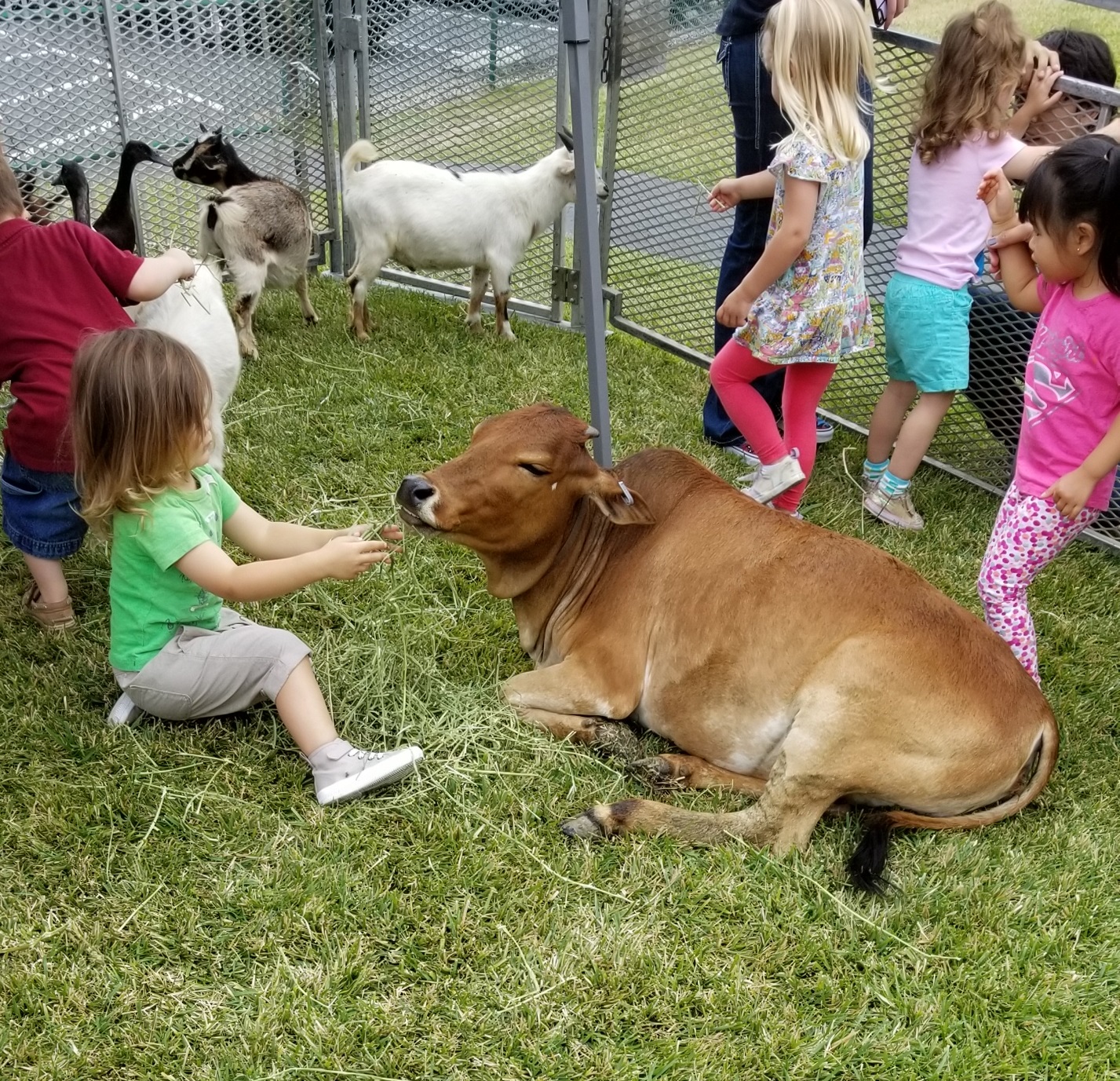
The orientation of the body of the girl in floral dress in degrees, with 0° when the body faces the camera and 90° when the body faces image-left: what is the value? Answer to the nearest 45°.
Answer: approximately 135°

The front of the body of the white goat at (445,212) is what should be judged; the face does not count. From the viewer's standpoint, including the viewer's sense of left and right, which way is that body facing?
facing to the right of the viewer

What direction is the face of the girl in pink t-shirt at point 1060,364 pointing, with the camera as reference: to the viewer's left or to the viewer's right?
to the viewer's left

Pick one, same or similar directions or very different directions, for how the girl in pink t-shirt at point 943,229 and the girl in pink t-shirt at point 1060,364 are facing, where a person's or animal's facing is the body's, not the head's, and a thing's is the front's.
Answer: very different directions

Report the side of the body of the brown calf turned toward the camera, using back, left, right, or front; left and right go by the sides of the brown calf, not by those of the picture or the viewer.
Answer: left
